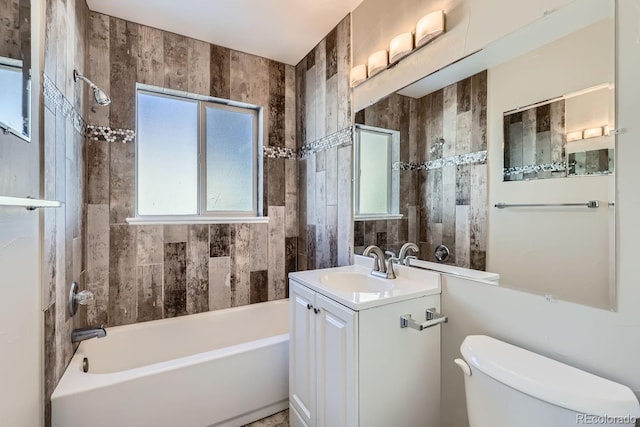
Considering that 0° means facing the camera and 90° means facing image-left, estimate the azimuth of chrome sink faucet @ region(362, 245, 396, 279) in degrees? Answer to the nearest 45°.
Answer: approximately 45°

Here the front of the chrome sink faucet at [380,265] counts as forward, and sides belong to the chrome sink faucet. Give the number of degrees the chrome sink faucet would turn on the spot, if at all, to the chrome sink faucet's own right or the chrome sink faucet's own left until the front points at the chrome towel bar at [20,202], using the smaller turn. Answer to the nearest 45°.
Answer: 0° — it already faces it

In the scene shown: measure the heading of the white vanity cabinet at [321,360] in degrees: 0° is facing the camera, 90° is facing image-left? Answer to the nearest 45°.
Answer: approximately 45°

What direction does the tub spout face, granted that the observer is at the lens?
facing to the right of the viewer

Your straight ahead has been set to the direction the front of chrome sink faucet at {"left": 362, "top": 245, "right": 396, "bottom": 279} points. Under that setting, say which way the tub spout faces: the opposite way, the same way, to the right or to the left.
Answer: the opposite way

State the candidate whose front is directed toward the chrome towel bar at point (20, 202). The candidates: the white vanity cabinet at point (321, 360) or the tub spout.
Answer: the white vanity cabinet

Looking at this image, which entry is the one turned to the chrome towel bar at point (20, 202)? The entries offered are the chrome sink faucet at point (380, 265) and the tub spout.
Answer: the chrome sink faucet
